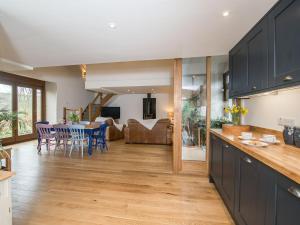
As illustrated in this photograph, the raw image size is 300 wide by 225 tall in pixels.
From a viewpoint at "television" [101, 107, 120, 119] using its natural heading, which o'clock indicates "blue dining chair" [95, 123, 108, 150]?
The blue dining chair is roughly at 12 o'clock from the television.

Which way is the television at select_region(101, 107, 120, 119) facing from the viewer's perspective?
toward the camera

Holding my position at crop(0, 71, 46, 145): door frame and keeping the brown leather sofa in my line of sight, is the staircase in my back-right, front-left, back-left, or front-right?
front-left

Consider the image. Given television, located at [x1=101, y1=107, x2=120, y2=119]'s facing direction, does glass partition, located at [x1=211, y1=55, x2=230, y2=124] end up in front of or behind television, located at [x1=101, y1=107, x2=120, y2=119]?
in front

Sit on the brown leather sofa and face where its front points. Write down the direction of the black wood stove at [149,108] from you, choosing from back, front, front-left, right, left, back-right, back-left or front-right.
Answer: front

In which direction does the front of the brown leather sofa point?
away from the camera

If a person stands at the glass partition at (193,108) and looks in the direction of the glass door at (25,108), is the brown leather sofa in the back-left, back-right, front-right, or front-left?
front-right

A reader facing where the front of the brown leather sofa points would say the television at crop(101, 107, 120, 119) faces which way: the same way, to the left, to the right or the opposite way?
the opposite way

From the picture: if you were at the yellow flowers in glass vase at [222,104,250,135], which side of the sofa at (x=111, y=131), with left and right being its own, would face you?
right

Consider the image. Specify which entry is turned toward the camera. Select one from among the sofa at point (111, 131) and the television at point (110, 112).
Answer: the television

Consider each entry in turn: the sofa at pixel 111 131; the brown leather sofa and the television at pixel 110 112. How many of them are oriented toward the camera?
1

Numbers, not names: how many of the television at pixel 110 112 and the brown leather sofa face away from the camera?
1

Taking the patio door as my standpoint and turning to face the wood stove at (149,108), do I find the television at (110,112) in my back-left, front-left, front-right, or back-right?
front-left
